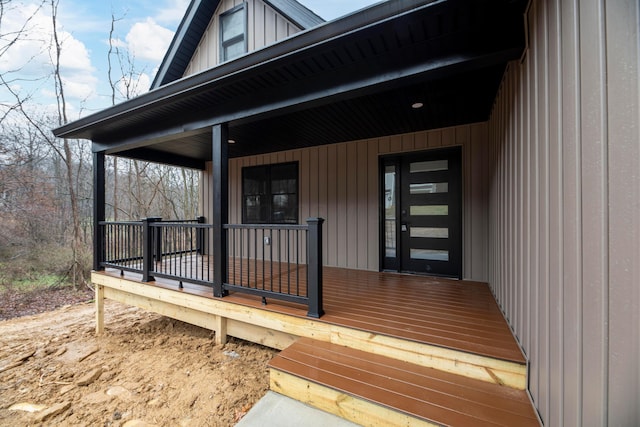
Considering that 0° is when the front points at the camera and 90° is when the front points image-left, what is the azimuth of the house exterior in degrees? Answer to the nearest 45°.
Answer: approximately 45°

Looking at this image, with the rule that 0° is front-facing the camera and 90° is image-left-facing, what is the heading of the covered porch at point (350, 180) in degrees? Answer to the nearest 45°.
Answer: approximately 45°
